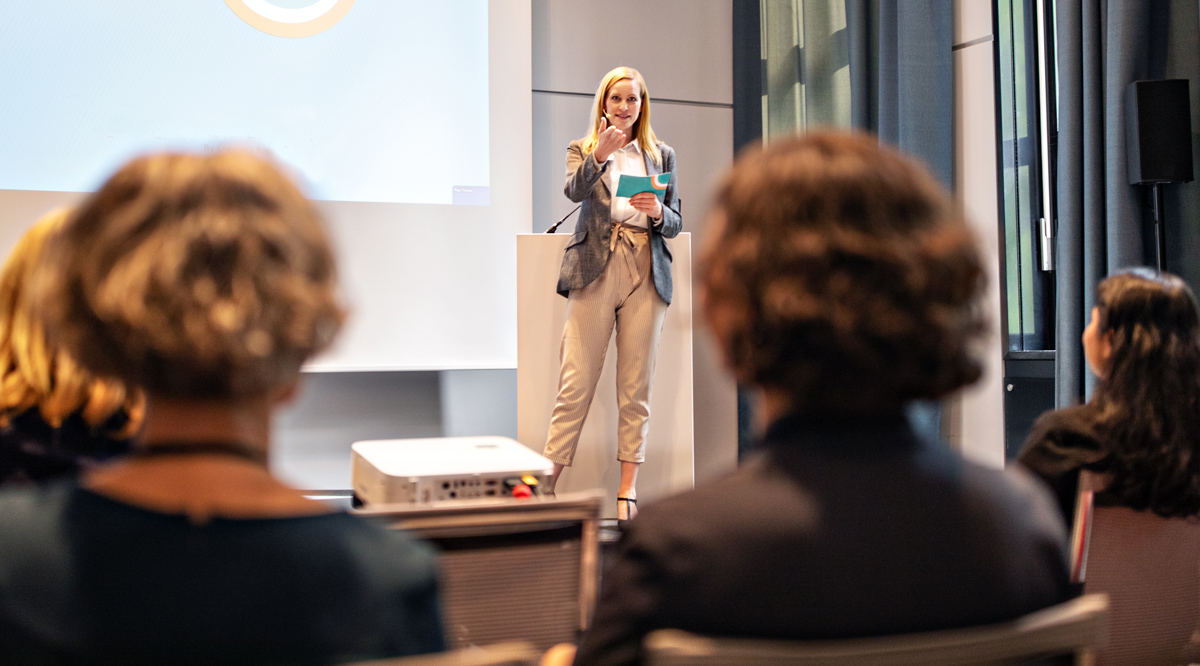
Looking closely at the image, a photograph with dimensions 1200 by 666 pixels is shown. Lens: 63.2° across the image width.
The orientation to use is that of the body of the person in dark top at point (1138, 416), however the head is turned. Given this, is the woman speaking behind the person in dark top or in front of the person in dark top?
in front

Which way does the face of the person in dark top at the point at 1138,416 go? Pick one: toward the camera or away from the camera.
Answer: away from the camera

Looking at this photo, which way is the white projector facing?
away from the camera

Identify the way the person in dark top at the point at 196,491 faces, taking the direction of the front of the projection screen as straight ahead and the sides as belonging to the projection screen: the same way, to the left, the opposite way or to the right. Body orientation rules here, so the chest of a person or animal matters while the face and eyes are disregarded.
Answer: the opposite way

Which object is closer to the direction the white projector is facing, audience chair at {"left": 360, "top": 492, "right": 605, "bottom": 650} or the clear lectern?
the clear lectern

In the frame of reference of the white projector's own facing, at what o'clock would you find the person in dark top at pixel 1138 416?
The person in dark top is roughly at 4 o'clock from the white projector.

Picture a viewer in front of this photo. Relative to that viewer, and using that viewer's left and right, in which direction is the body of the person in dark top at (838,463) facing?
facing away from the viewer

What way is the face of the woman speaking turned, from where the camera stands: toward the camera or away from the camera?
toward the camera

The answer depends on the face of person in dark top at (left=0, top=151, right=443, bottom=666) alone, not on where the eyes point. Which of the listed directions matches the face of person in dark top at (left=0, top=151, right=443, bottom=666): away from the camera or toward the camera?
away from the camera

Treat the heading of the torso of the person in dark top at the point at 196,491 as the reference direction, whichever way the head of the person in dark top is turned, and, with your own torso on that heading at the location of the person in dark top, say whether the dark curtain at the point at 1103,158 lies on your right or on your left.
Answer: on your right

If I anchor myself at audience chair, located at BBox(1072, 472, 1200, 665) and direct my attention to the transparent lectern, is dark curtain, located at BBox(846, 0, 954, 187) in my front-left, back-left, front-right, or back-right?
front-right

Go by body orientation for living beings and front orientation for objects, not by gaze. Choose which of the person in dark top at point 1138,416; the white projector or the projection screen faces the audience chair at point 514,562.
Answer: the projection screen

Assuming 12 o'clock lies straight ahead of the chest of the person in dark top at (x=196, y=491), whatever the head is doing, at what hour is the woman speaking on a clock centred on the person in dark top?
The woman speaking is roughly at 1 o'clock from the person in dark top.

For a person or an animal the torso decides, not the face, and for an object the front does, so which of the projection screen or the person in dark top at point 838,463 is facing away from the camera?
the person in dark top

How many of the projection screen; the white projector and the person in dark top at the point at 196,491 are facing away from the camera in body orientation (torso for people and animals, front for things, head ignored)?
2

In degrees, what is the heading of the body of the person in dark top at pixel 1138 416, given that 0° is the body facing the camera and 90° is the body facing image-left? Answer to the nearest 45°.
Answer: approximately 135°

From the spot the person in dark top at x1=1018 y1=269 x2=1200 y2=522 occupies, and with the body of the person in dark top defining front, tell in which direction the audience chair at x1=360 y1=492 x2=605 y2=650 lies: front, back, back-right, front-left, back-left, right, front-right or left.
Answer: left

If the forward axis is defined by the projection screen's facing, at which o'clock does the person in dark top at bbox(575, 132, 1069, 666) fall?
The person in dark top is roughly at 12 o'clock from the projection screen.
